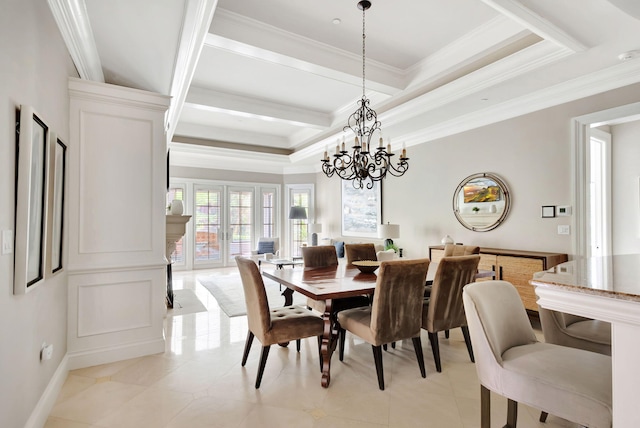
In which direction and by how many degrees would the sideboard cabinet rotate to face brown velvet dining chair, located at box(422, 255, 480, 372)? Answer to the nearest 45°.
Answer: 0° — it already faces it

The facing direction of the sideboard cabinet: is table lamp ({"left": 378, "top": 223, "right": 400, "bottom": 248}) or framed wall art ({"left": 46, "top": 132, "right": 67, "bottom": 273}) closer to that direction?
the framed wall art

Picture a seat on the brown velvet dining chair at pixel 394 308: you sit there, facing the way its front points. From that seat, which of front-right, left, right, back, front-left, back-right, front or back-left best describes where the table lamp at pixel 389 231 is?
front-right

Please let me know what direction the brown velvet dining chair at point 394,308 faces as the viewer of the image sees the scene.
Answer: facing away from the viewer and to the left of the viewer

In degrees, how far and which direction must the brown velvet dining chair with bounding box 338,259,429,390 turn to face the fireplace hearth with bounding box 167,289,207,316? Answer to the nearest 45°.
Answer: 0° — it already faces it

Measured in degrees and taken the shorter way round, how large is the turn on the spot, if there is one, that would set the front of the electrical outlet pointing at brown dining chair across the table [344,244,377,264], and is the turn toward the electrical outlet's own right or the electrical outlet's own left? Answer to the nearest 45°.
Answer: approximately 45° to the electrical outlet's own left

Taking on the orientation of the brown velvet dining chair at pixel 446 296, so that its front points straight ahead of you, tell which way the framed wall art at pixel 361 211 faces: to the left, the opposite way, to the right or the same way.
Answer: to the left

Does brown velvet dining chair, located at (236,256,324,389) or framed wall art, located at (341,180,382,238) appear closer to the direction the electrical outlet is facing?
the brown velvet dining chair

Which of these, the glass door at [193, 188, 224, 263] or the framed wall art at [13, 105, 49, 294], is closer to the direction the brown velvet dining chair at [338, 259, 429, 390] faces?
the glass door

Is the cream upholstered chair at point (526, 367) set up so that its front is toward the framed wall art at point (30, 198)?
no

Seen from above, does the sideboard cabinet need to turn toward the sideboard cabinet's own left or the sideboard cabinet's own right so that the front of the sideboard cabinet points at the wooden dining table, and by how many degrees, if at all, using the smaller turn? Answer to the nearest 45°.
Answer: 0° — it already faces it

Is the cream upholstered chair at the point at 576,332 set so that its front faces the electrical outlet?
no

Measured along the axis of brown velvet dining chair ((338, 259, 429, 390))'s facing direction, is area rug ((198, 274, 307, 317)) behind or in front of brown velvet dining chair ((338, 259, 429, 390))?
in front

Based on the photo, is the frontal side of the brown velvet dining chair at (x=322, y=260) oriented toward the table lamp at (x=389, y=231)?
no

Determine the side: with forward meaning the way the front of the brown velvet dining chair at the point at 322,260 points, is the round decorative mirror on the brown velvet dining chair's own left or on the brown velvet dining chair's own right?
on the brown velvet dining chair's own left
